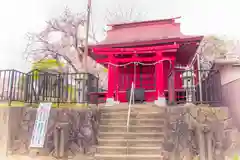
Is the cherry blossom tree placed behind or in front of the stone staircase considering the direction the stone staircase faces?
behind

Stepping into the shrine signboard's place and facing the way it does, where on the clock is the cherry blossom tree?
The cherry blossom tree is roughly at 6 o'clock from the shrine signboard.

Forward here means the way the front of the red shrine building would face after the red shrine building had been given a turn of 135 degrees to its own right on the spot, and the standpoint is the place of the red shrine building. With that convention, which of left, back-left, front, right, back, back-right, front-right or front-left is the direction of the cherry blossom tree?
front

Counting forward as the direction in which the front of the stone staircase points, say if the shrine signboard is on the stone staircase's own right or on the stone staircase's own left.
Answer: on the stone staircase's own right

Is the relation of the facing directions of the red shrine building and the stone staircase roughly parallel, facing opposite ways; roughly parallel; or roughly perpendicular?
roughly parallel

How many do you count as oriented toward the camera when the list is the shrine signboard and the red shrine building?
2

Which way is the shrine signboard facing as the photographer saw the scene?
facing the viewer

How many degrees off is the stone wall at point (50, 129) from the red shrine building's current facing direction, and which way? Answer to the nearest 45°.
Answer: approximately 45° to its right

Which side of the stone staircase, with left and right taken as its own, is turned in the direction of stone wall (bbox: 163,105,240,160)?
left

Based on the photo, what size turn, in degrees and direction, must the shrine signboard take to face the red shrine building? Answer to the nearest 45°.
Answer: approximately 90° to its left

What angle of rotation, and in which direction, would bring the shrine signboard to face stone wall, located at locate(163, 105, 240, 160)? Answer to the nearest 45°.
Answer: approximately 45° to its left

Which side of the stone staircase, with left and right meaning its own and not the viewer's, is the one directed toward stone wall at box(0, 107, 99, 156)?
right

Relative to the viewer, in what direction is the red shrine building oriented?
toward the camera

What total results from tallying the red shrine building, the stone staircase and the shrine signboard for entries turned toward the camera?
3

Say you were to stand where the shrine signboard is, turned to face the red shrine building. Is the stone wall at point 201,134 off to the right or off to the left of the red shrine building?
right

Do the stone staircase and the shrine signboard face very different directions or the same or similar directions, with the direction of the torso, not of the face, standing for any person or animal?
same or similar directions

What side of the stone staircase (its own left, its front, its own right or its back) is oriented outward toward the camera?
front
